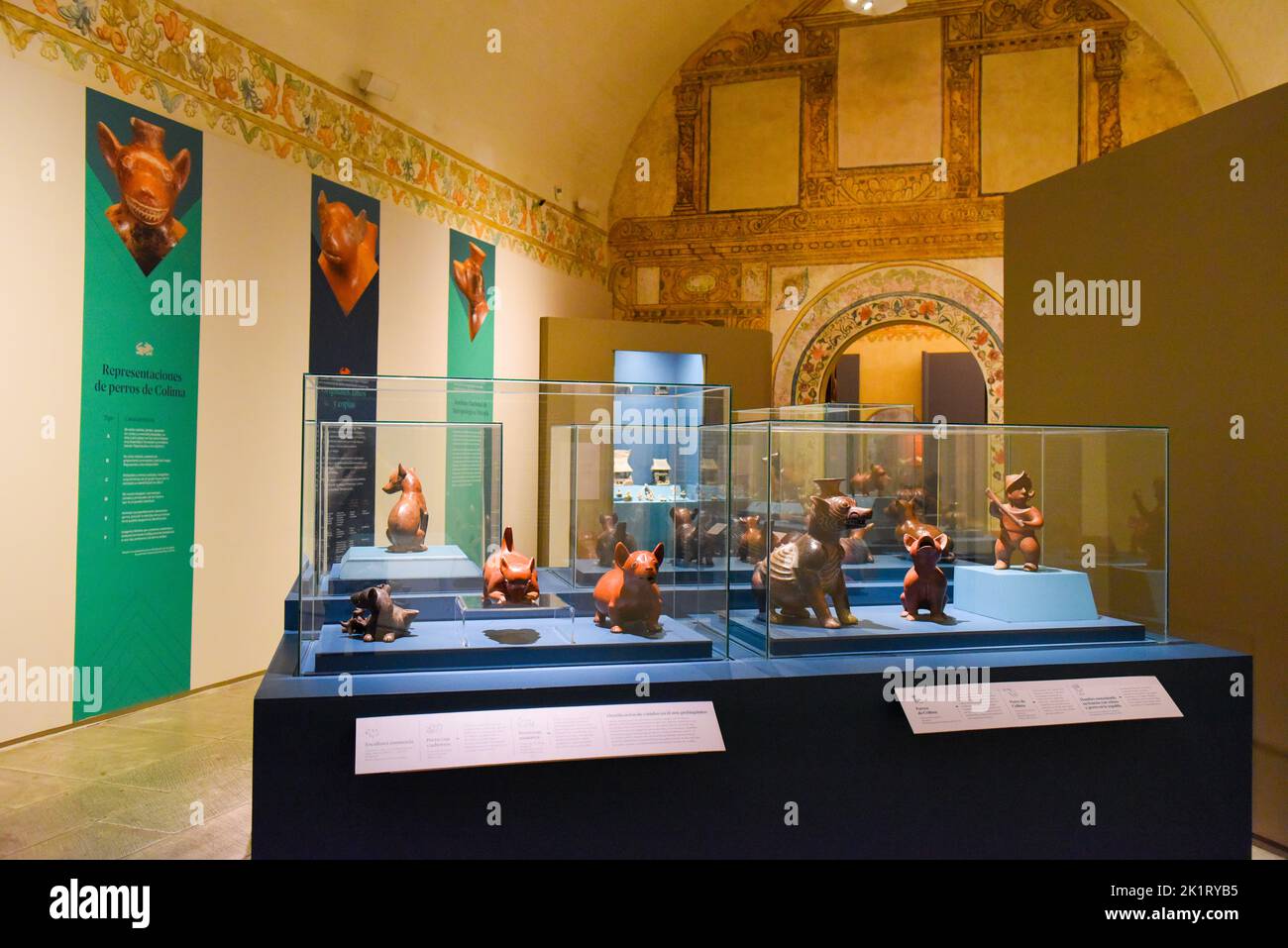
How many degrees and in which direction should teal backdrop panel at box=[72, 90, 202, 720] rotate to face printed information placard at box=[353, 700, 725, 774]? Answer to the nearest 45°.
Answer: approximately 45° to its right

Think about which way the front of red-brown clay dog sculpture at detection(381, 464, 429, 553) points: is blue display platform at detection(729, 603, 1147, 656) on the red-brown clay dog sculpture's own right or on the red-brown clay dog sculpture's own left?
on the red-brown clay dog sculpture's own left

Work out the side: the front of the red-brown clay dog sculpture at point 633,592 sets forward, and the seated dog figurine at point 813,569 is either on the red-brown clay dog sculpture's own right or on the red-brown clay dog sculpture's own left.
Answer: on the red-brown clay dog sculpture's own left

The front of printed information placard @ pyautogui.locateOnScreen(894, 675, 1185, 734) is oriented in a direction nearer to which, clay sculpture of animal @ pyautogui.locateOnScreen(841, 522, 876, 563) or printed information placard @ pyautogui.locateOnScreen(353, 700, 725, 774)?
the printed information placard

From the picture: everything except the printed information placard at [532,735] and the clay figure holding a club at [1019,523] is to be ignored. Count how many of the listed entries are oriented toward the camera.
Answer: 2

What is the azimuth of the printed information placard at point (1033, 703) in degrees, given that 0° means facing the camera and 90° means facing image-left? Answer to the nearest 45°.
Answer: approximately 0°

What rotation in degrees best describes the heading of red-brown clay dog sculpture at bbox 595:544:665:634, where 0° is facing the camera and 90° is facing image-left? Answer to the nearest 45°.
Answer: approximately 315°

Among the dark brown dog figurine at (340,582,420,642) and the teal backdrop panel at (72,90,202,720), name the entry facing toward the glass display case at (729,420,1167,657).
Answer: the teal backdrop panel

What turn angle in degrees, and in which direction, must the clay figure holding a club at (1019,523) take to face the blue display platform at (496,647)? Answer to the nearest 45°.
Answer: approximately 45° to its right

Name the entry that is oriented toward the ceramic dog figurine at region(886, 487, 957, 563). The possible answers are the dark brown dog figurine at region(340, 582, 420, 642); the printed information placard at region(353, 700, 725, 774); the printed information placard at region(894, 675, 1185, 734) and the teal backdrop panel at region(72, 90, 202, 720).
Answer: the teal backdrop panel

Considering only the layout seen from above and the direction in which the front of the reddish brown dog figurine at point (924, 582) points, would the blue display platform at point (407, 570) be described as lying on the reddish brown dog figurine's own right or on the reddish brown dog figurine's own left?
on the reddish brown dog figurine's own right
